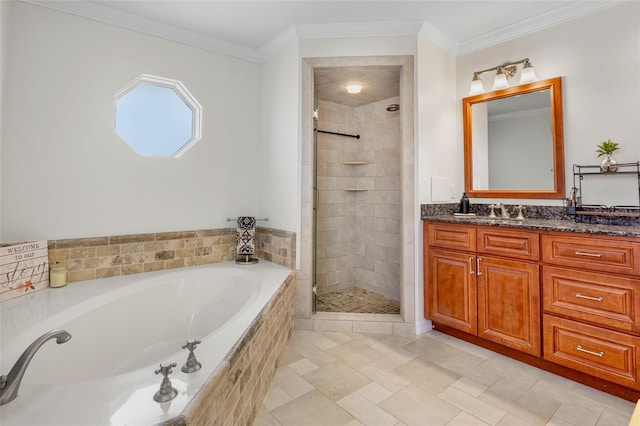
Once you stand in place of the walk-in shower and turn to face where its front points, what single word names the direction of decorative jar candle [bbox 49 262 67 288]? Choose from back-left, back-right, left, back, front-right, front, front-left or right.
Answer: front-right

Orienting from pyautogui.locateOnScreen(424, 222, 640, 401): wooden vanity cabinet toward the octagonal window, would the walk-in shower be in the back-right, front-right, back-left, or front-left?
front-right

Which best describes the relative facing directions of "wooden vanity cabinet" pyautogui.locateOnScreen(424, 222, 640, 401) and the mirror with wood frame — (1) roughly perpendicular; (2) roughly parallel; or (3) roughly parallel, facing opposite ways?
roughly parallel

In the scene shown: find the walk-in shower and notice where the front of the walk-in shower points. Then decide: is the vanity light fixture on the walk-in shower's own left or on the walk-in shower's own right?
on the walk-in shower's own left

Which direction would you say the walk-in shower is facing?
toward the camera

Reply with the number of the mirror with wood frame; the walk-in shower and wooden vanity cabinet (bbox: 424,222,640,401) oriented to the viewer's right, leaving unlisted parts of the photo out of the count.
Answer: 0

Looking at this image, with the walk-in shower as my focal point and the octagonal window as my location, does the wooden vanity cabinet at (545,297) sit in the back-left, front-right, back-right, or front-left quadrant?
front-right

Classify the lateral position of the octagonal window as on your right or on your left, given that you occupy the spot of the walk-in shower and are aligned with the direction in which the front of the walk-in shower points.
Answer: on your right

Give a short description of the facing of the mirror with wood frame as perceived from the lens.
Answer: facing the viewer and to the left of the viewer
